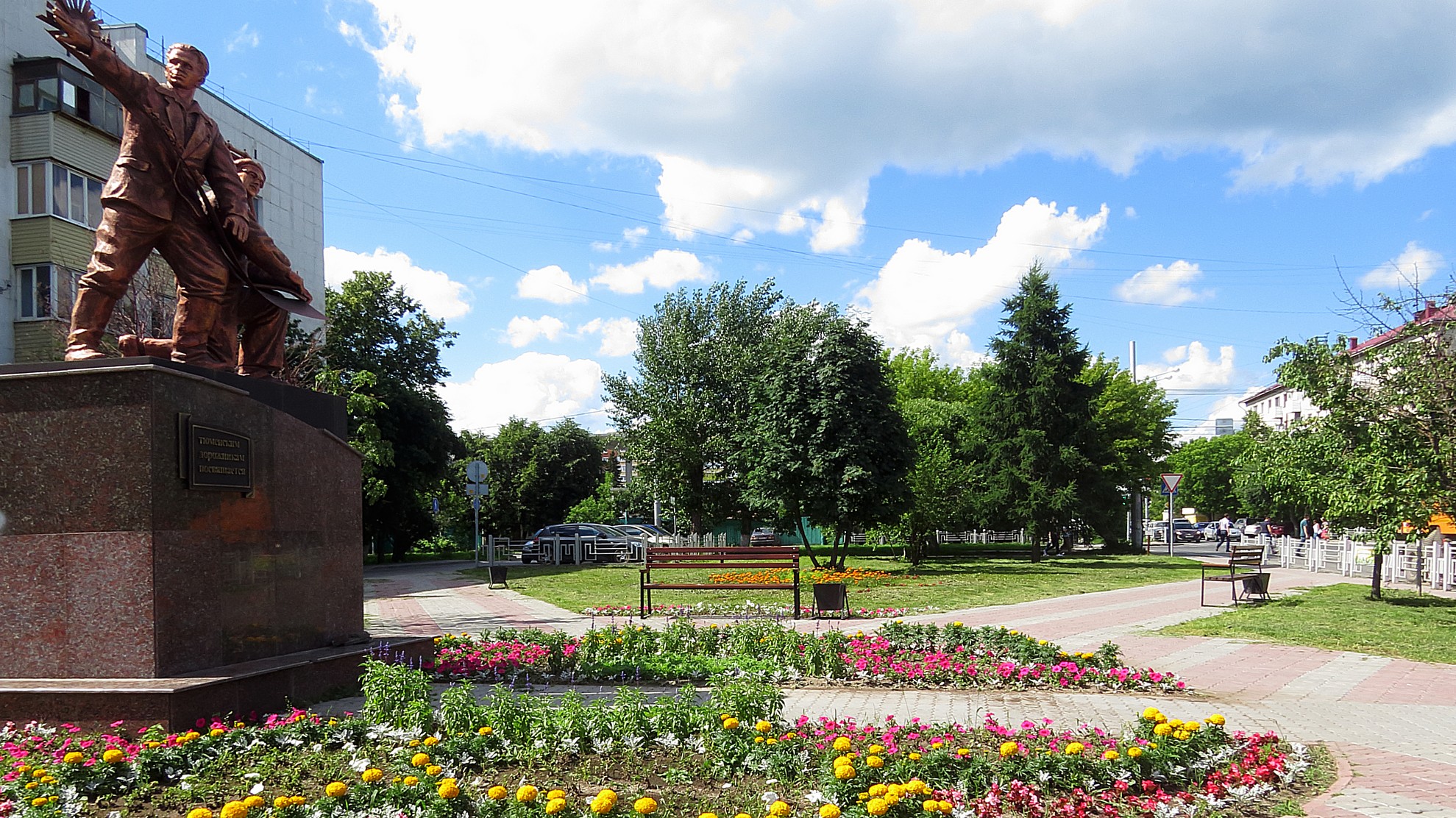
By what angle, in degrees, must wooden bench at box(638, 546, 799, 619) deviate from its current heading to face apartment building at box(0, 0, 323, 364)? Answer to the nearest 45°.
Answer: approximately 135° to its right

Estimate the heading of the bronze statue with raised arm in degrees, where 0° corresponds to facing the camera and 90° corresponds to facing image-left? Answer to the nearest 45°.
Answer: approximately 0°

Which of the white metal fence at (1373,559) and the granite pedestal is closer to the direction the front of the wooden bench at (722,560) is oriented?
the granite pedestal

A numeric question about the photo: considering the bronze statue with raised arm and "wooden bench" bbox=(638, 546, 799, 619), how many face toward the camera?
2

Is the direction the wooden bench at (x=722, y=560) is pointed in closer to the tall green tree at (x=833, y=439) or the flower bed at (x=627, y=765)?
the flower bed

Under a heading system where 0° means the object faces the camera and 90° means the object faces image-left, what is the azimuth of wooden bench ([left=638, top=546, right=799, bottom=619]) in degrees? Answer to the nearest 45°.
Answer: approximately 0°

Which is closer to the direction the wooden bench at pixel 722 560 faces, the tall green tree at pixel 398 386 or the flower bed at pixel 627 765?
the flower bed

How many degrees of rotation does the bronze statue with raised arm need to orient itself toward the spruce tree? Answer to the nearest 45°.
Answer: approximately 135° to its left
